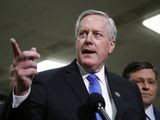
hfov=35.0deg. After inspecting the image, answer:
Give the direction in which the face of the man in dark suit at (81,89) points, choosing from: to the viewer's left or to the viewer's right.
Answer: to the viewer's left

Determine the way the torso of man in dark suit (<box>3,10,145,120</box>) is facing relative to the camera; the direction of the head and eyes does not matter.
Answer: toward the camera

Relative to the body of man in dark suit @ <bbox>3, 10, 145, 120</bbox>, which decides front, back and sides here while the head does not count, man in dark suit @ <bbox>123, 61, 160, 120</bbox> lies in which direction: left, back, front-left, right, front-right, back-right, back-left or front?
back-left
